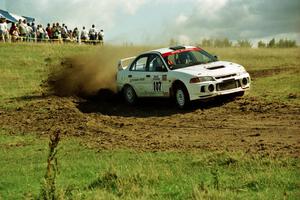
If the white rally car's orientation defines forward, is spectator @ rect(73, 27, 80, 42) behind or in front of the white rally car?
behind

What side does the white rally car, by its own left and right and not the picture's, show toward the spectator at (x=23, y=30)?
back

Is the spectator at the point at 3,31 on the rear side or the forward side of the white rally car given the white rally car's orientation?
on the rear side

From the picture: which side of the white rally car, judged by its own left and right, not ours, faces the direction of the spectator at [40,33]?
back

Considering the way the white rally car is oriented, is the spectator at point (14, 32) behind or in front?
behind

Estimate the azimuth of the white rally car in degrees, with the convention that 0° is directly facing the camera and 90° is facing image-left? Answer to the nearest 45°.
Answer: approximately 315°

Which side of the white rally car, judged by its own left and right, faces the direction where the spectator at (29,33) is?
back
